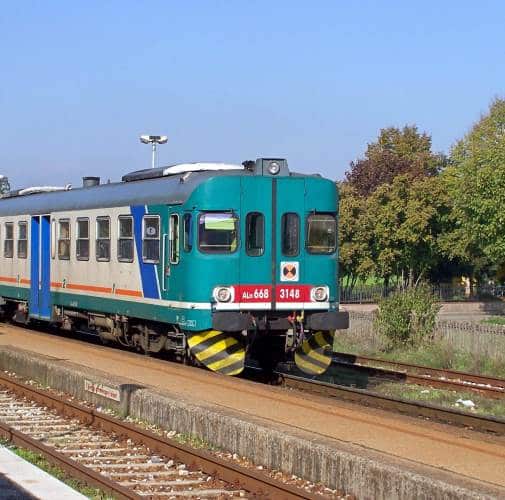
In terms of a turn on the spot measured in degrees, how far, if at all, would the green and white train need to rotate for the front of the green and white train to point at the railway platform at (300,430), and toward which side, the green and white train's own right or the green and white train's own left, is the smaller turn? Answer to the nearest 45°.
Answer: approximately 45° to the green and white train's own right

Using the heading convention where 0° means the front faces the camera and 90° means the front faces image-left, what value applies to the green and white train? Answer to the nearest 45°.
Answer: approximately 315°

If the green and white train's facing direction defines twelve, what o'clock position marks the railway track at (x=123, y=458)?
The railway track is roughly at 2 o'clock from the green and white train.
